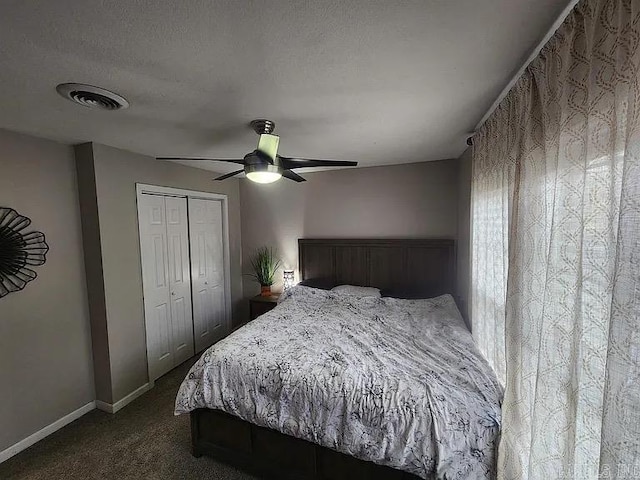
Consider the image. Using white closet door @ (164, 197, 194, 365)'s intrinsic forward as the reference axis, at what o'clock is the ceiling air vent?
The ceiling air vent is roughly at 2 o'clock from the white closet door.

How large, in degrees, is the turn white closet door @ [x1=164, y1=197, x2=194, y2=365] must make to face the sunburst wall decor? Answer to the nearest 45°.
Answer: approximately 90° to its right

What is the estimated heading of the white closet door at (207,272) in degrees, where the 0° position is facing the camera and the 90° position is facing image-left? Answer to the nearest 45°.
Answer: approximately 315°

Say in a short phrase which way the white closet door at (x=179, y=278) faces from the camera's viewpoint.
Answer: facing the viewer and to the right of the viewer

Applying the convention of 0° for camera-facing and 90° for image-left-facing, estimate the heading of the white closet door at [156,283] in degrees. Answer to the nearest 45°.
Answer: approximately 315°

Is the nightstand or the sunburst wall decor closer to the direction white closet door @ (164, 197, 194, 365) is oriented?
the nightstand

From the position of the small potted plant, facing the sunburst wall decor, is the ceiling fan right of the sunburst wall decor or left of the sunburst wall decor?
left

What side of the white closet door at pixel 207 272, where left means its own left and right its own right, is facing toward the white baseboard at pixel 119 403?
right

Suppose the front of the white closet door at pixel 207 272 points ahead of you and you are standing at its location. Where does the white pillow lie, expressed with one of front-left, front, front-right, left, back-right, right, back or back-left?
front

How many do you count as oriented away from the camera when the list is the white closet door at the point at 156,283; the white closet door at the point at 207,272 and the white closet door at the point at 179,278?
0

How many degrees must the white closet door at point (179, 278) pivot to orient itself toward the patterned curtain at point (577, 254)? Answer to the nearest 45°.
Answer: approximately 45° to its right
